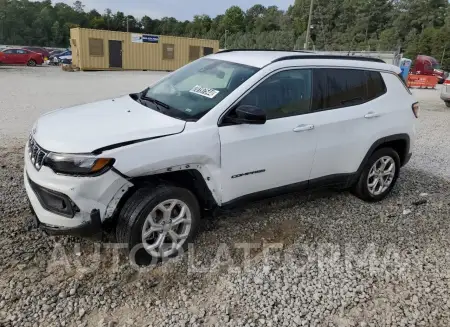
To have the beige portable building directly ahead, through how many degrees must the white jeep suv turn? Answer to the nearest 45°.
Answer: approximately 135° to its right

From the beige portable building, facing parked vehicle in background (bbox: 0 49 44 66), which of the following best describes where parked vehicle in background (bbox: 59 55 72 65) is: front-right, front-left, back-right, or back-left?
front-right

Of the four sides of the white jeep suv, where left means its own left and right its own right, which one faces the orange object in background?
back

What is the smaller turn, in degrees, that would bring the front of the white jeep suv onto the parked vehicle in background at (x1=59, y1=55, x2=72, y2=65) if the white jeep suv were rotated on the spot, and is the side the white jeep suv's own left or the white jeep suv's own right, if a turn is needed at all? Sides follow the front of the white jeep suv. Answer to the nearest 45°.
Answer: approximately 90° to the white jeep suv's own right

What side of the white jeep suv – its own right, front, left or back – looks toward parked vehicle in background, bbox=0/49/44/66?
right

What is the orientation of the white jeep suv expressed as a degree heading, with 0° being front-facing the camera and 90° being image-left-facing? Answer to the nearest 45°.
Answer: approximately 45°
